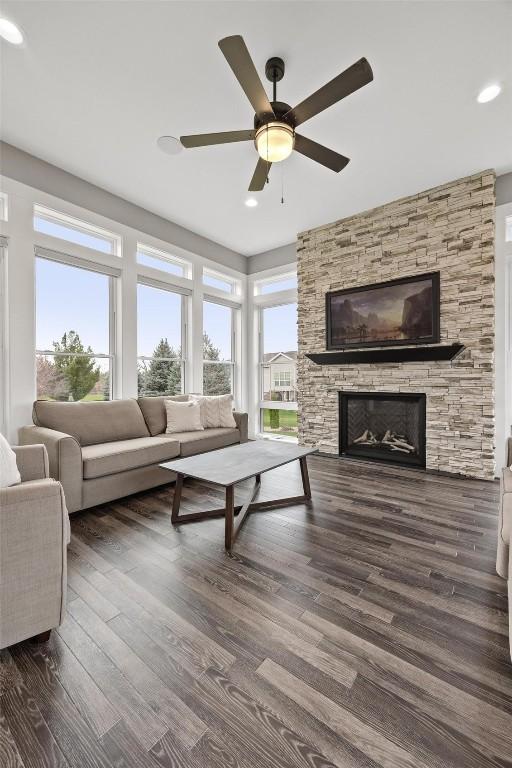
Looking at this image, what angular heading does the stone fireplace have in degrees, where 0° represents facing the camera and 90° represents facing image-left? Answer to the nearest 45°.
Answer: approximately 45°

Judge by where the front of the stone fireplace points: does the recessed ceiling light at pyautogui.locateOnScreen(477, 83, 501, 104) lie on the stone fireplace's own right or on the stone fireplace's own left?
on the stone fireplace's own left

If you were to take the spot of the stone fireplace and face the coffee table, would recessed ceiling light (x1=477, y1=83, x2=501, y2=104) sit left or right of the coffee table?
left

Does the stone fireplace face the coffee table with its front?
yes
